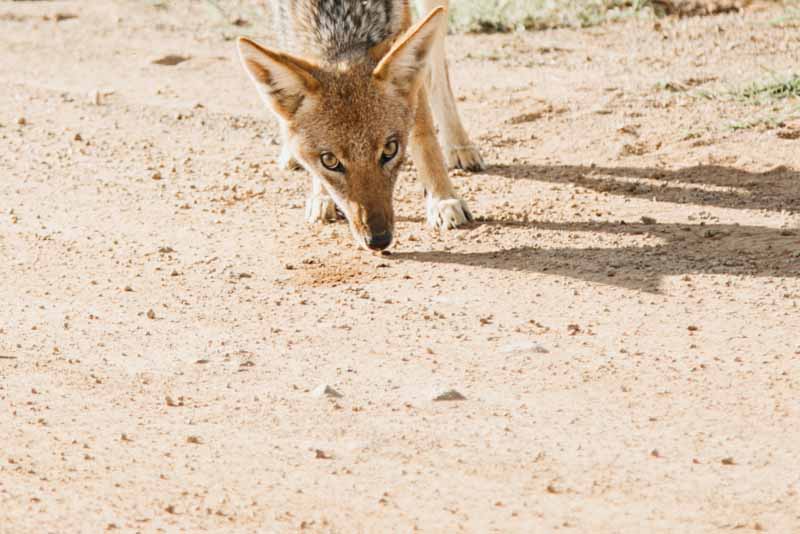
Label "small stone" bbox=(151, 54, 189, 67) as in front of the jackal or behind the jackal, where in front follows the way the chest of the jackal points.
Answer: behind

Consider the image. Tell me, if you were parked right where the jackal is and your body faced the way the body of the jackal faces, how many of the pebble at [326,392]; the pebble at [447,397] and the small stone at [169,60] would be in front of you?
2

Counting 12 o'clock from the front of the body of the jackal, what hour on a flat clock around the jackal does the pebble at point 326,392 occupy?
The pebble is roughly at 12 o'clock from the jackal.

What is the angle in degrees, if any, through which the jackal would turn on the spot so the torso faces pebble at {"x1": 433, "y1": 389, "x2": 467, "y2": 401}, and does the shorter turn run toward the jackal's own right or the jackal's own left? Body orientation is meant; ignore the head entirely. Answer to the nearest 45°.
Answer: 0° — it already faces it

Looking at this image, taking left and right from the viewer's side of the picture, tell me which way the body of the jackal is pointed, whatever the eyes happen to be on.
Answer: facing the viewer

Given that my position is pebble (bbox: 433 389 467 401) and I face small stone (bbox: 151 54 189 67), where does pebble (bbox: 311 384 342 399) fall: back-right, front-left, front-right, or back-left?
front-left

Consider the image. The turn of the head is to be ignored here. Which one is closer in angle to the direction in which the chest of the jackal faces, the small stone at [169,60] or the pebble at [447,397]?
the pebble
